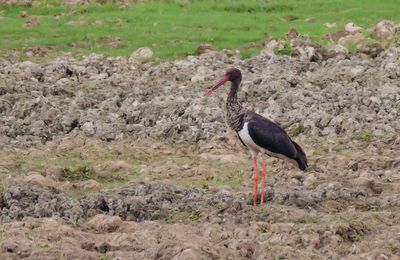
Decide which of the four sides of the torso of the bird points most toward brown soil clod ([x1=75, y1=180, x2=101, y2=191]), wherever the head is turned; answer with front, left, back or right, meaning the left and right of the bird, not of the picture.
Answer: front

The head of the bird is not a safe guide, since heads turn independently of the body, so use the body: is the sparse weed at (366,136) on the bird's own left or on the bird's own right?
on the bird's own right

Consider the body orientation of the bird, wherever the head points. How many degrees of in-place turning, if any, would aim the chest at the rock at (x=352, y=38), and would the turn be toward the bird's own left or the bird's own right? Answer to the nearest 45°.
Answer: approximately 90° to the bird's own right

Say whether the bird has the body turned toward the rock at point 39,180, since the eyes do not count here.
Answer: yes

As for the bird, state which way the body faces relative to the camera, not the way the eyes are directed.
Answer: to the viewer's left

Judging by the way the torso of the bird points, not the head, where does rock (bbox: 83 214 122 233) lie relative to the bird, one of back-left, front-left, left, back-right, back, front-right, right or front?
front-left

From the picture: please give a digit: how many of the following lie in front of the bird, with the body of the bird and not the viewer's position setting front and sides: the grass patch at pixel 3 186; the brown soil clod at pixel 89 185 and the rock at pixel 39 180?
3
